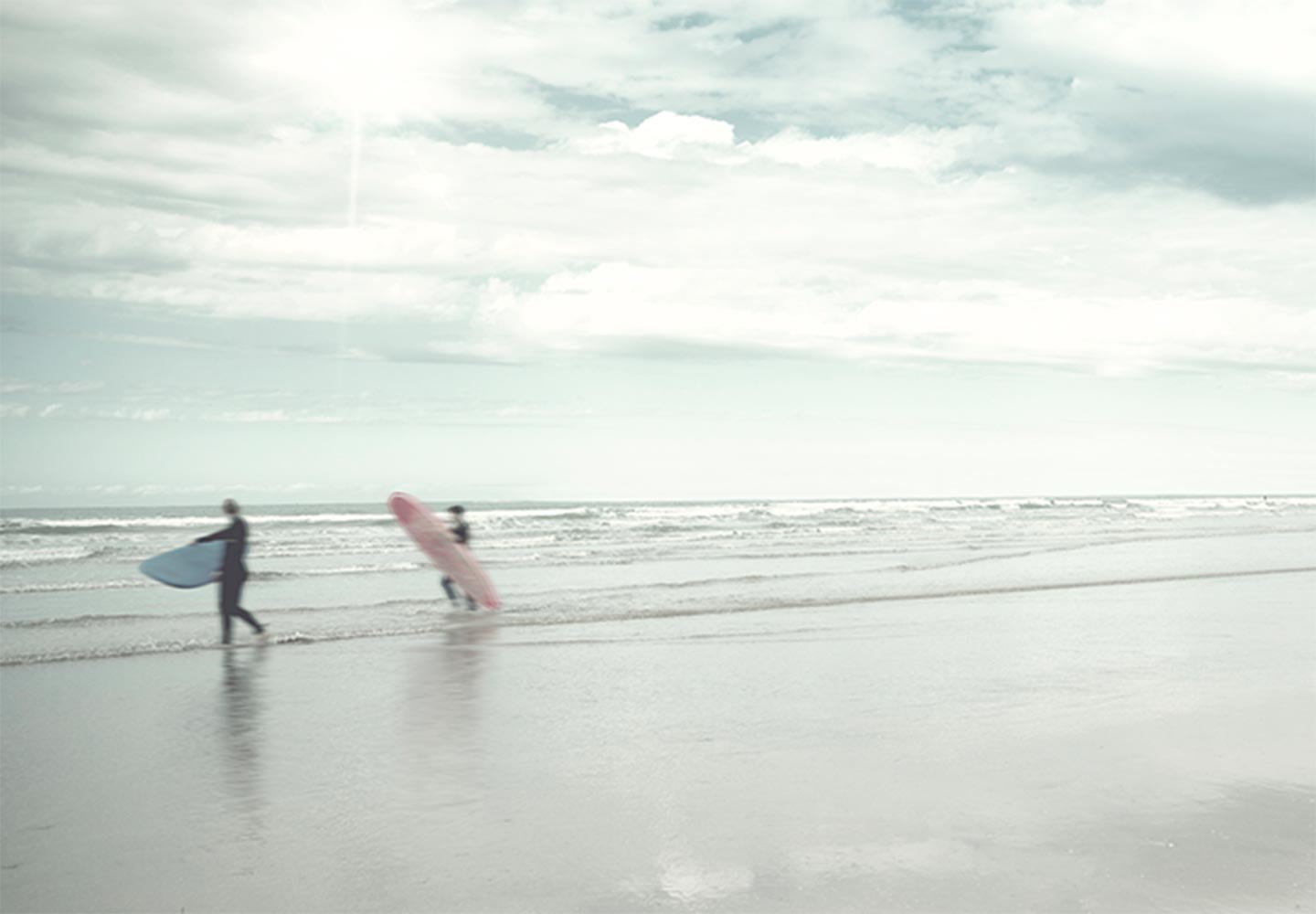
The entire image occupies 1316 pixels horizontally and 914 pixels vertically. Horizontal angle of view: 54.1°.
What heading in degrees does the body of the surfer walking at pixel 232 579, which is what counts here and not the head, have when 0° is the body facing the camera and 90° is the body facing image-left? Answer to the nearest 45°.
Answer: approximately 90°

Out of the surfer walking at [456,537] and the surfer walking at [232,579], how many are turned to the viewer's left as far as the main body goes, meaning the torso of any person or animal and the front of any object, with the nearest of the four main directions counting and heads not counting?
2

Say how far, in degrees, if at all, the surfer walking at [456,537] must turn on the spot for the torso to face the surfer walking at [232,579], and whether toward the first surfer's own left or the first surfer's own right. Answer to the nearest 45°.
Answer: approximately 45° to the first surfer's own left

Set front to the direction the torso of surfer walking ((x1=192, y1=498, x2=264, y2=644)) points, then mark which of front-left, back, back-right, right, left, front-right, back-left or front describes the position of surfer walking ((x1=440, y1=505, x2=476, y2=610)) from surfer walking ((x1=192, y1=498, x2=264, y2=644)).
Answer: back-right

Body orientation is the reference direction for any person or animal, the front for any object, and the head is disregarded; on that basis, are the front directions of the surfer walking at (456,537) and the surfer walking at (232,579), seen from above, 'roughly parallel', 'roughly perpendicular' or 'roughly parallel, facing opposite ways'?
roughly parallel

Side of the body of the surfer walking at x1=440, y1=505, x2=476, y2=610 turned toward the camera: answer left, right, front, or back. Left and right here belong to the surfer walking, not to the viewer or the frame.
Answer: left
